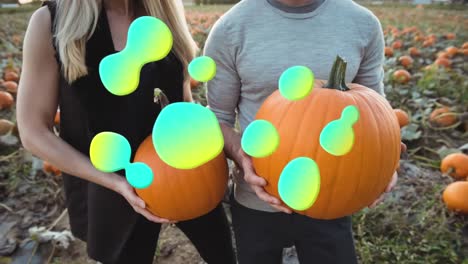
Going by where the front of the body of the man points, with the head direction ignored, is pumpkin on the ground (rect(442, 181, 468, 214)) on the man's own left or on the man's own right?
on the man's own left

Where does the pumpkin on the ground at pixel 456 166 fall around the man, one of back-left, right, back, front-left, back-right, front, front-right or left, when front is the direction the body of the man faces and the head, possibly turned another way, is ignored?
back-left

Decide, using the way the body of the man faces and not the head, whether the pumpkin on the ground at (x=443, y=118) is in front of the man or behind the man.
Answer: behind

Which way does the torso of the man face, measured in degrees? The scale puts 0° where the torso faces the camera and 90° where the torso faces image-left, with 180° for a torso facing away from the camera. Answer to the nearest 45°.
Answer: approximately 0°

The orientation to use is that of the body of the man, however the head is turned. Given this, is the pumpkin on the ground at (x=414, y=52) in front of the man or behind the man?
behind
